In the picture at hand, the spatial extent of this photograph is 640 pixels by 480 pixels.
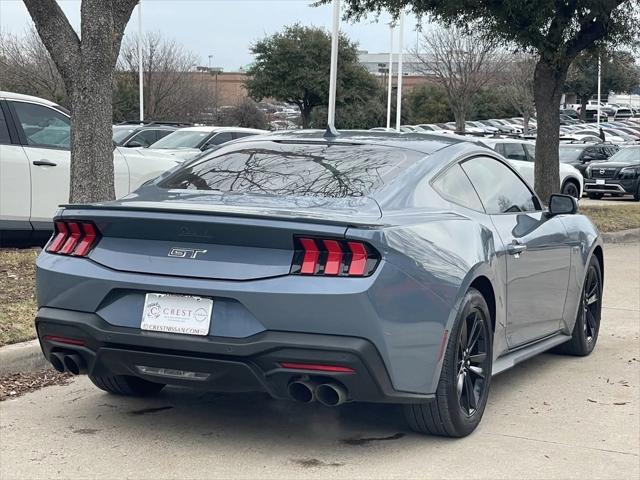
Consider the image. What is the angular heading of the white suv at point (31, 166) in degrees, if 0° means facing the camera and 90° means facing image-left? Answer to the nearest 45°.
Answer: approximately 270°

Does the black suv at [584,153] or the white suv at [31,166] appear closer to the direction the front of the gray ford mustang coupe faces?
the black suv

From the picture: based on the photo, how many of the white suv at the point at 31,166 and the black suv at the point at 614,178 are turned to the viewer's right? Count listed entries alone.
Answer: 1

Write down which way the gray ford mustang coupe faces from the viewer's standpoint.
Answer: facing away from the viewer and to the right of the viewer

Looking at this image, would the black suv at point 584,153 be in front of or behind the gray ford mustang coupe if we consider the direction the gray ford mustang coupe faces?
in front

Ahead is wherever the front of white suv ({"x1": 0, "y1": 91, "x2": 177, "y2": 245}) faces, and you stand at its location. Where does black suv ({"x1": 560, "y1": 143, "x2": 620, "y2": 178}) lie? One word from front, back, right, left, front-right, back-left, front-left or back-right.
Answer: front-left

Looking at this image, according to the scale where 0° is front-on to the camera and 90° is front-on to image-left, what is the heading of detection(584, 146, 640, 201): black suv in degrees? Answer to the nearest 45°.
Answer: approximately 45°

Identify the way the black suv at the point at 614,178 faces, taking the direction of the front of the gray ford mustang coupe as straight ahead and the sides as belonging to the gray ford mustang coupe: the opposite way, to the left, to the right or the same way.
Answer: the opposite way

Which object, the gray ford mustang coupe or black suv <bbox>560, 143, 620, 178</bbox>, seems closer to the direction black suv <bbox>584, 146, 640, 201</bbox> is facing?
the gray ford mustang coupe

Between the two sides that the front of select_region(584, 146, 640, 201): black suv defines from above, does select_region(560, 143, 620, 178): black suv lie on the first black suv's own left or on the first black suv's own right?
on the first black suv's own right
